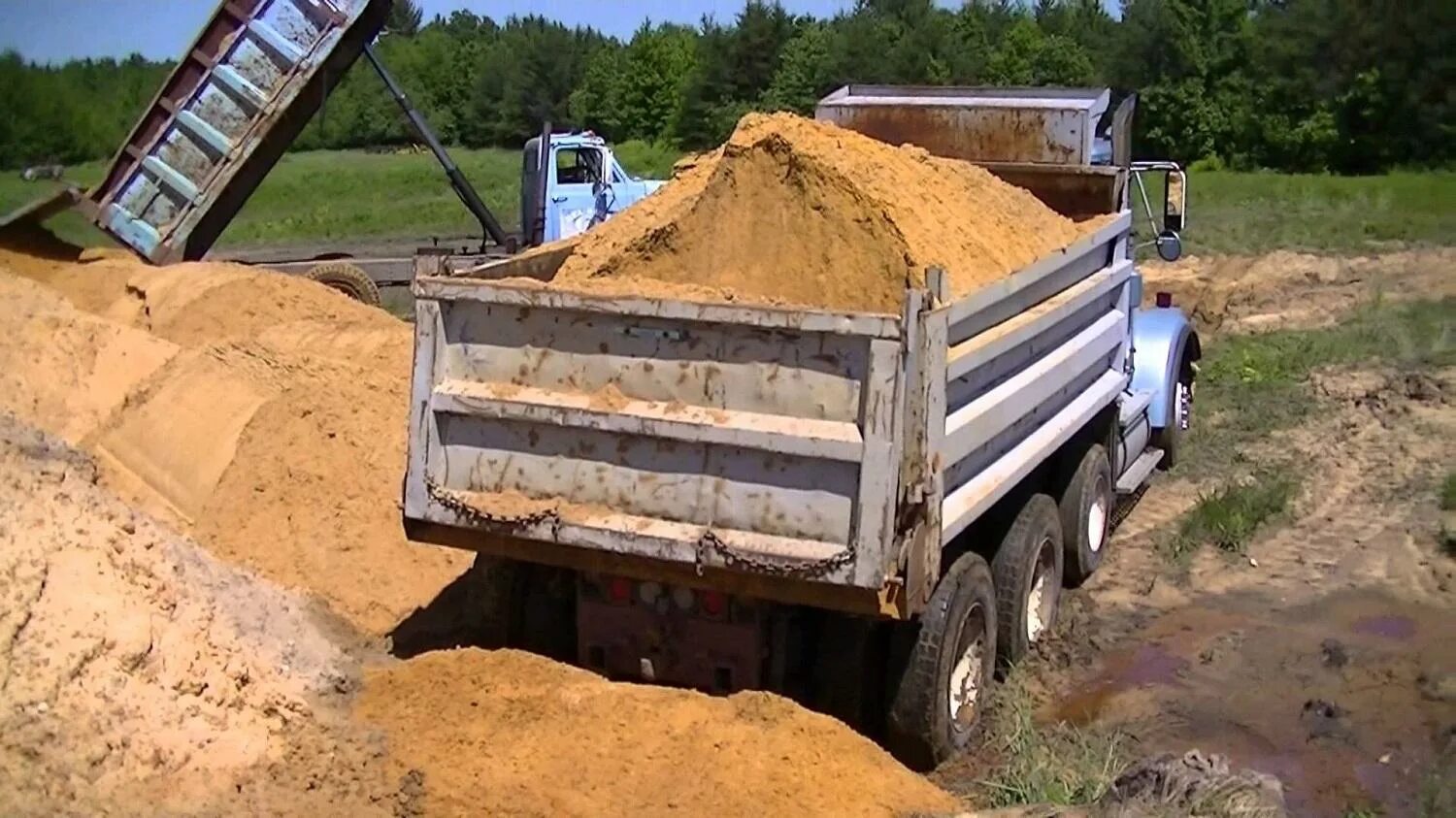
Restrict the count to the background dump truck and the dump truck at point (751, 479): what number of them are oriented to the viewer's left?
0

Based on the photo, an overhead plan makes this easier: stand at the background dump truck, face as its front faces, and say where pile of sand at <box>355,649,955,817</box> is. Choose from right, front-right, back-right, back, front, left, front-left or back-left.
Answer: right

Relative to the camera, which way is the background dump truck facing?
to the viewer's right

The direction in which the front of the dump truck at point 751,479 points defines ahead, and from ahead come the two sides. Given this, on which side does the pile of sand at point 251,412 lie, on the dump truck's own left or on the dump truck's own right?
on the dump truck's own left

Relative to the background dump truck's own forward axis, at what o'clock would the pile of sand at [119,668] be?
The pile of sand is roughly at 3 o'clock from the background dump truck.

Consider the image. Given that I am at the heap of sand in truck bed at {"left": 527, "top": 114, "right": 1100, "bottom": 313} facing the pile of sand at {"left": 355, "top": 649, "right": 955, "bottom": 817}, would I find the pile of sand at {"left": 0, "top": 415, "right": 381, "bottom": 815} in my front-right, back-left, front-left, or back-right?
front-right

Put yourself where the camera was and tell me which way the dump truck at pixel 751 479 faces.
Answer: facing away from the viewer and to the right of the viewer

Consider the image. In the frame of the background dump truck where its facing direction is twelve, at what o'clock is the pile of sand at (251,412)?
The pile of sand is roughly at 3 o'clock from the background dump truck.
